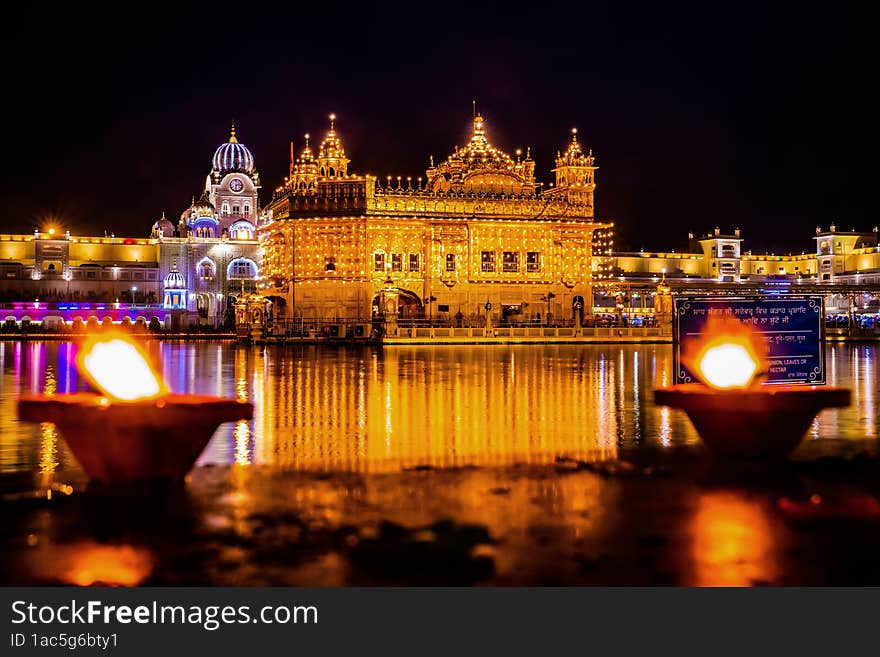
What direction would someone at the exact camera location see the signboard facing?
facing the viewer

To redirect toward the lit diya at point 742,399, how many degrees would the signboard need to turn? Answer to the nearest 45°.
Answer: approximately 45° to its right
